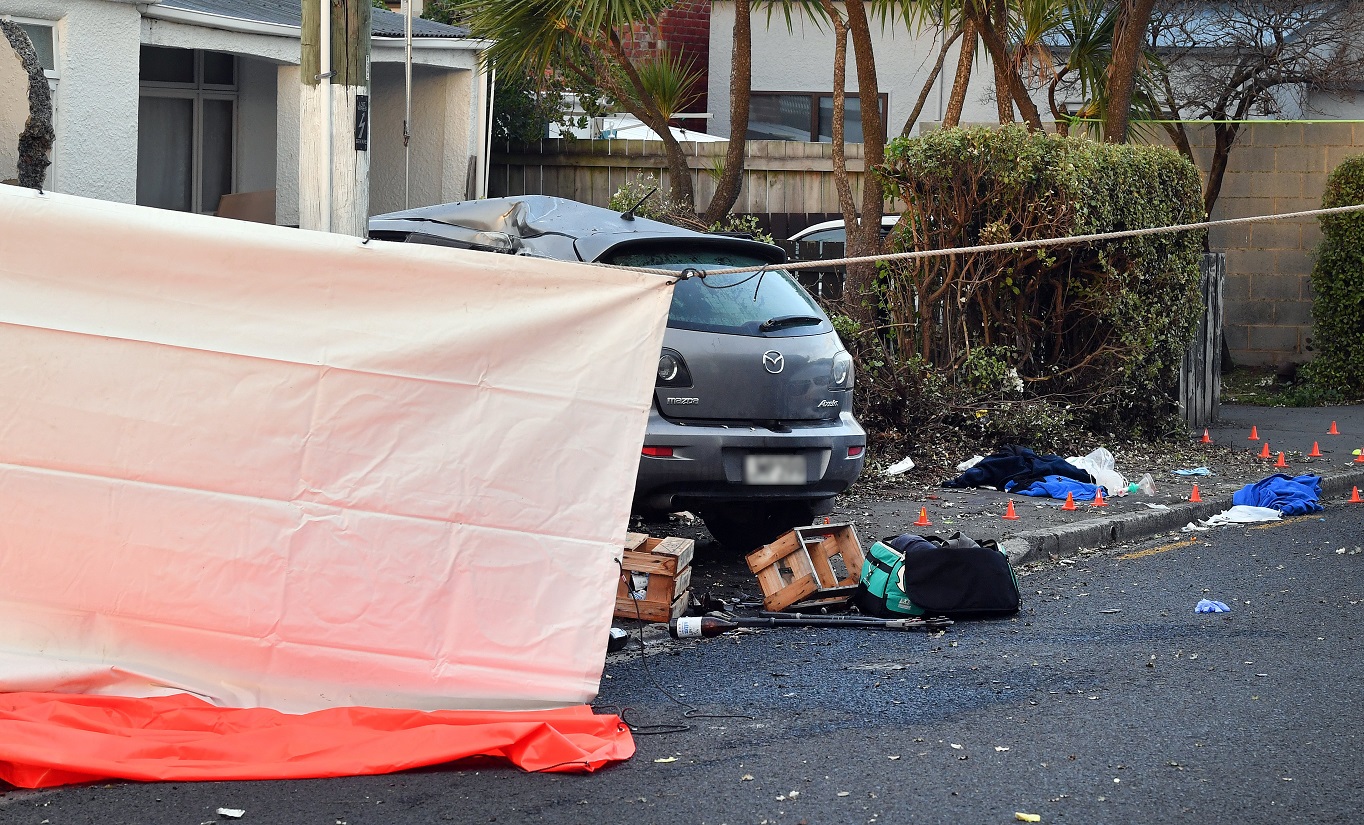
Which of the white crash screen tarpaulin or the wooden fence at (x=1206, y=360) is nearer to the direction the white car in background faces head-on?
the white crash screen tarpaulin

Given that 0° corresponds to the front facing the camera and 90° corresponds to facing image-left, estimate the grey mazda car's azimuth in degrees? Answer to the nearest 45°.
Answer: approximately 135°

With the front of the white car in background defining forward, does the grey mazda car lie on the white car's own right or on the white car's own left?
on the white car's own left

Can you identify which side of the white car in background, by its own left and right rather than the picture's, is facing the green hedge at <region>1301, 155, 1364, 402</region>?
back

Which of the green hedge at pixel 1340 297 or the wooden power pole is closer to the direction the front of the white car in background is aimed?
the wooden power pole

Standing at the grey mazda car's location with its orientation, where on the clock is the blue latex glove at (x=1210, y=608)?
The blue latex glove is roughly at 5 o'clock from the grey mazda car.

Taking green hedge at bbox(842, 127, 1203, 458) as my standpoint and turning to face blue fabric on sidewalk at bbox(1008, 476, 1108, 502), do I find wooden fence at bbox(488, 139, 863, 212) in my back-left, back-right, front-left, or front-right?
back-right

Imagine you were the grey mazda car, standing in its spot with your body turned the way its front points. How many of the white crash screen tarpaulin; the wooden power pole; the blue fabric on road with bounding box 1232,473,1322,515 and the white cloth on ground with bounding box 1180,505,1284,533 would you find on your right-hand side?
2

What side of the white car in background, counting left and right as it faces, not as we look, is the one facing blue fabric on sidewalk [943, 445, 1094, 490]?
left

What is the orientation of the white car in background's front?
to the viewer's left

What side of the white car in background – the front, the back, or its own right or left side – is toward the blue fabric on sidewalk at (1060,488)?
left

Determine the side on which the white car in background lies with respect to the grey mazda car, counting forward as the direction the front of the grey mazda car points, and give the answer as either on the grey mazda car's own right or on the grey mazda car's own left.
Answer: on the grey mazda car's own right

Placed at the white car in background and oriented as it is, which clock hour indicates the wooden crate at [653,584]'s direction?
The wooden crate is roughly at 9 o'clock from the white car in background.
